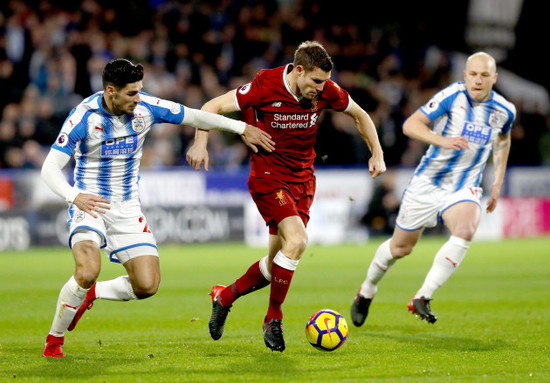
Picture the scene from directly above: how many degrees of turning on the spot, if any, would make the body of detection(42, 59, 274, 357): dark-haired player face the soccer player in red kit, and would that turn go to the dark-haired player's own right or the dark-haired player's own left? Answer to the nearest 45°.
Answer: approximately 45° to the dark-haired player's own left

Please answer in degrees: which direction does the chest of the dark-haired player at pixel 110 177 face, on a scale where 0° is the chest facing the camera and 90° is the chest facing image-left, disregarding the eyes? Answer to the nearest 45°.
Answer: approximately 315°

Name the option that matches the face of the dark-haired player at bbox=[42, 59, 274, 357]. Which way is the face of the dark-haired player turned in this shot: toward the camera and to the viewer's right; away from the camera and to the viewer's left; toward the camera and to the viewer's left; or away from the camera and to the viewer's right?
toward the camera and to the viewer's right
